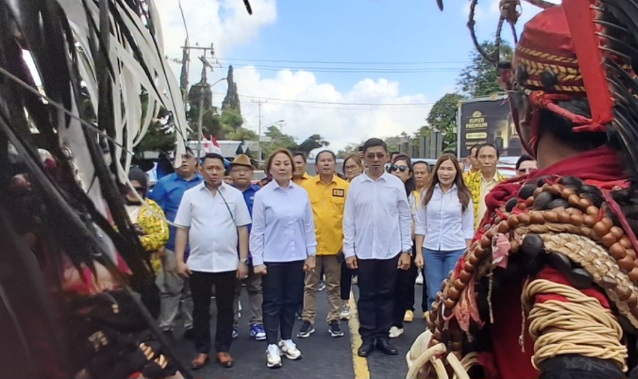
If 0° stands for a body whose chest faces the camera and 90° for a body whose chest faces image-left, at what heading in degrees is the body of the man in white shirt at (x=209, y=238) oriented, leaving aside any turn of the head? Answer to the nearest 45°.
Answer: approximately 0°

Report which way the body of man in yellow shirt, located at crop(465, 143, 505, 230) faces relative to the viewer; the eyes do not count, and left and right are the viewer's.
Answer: facing the viewer

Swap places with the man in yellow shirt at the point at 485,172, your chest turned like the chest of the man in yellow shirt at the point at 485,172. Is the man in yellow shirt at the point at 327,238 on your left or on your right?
on your right

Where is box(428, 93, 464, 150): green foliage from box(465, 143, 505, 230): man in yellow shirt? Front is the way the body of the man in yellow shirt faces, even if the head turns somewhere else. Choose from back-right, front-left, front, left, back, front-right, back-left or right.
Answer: back

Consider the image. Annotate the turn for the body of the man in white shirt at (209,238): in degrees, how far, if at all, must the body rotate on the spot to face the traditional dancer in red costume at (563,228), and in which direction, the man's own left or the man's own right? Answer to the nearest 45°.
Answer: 0° — they already face them

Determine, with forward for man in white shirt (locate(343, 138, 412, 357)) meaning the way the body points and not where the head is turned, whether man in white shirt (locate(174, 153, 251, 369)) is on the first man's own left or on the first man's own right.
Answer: on the first man's own right

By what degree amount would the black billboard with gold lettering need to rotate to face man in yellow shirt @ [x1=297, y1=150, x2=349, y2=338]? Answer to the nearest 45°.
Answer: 0° — it already faces them

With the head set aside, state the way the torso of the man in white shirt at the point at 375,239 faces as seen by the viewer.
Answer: toward the camera

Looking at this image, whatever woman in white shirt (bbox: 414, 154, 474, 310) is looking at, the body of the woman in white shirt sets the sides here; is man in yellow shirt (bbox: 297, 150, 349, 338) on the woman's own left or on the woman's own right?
on the woman's own right

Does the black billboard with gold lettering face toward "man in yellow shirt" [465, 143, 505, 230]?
yes

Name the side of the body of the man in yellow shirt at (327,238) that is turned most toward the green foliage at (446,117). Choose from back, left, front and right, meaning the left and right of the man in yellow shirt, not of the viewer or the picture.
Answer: back

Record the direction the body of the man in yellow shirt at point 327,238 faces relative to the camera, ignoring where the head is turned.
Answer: toward the camera

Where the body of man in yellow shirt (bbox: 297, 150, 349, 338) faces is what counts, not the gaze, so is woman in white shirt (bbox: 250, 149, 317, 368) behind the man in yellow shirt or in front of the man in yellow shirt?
in front
